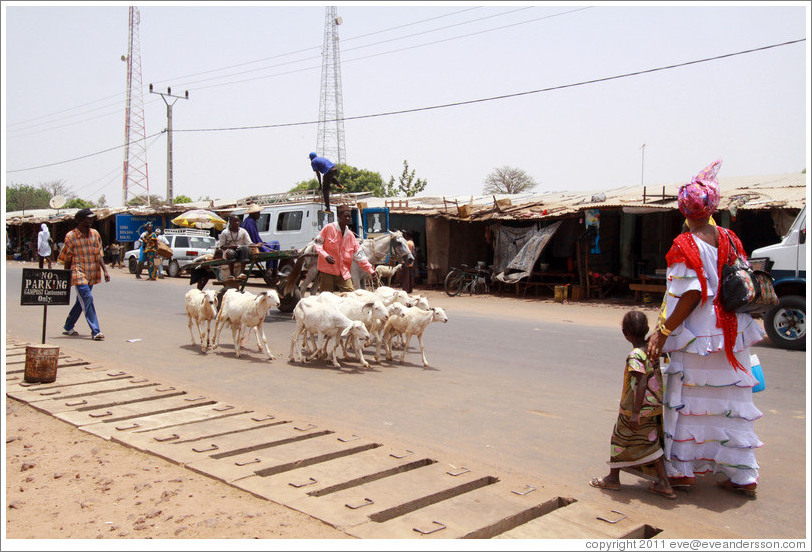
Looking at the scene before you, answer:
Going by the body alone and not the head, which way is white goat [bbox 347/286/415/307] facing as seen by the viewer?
to the viewer's right

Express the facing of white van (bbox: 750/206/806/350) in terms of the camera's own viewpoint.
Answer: facing to the left of the viewer

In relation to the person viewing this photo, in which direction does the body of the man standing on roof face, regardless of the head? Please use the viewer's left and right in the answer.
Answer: facing to the left of the viewer

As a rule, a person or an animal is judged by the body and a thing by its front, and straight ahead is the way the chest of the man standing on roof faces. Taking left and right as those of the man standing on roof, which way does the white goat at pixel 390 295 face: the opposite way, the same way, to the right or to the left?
the opposite way

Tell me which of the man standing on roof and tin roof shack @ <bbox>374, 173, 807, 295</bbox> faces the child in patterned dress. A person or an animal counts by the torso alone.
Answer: the tin roof shack

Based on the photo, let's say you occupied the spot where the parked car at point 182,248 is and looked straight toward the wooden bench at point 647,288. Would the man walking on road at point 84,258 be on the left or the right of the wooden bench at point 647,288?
right

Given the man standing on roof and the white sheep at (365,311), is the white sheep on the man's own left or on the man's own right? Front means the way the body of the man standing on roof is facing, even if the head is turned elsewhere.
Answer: on the man's own left

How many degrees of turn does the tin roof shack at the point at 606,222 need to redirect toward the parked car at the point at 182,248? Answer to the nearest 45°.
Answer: approximately 90° to its right

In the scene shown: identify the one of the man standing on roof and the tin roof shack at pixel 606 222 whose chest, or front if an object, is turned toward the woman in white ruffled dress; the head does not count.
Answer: the tin roof shack

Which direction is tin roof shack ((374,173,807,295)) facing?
toward the camera

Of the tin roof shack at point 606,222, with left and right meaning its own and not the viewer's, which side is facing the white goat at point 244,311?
front

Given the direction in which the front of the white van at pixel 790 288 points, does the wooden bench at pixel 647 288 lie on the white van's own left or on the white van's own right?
on the white van's own right

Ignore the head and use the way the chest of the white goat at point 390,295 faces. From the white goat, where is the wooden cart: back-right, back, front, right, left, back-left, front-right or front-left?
back-left

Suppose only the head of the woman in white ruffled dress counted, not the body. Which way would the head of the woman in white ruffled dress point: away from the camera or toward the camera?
away from the camera

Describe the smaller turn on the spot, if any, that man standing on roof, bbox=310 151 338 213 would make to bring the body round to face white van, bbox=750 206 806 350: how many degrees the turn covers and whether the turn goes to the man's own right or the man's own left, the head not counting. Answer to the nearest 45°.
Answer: approximately 180°
